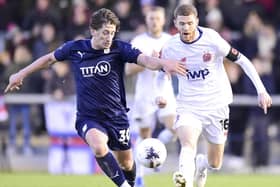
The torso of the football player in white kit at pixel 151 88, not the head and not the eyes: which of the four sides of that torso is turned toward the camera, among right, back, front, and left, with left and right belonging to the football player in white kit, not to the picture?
front

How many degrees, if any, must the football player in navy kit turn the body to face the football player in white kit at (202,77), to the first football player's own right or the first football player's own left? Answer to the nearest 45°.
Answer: approximately 90° to the first football player's own left

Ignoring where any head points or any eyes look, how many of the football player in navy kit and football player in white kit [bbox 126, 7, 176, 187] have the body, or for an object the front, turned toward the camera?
2

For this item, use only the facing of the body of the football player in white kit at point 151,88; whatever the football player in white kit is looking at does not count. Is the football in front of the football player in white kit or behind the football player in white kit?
in front

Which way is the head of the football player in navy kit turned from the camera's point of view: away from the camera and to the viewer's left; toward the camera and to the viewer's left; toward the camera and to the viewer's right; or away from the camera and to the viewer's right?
toward the camera and to the viewer's right

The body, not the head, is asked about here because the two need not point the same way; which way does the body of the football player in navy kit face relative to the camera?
toward the camera
